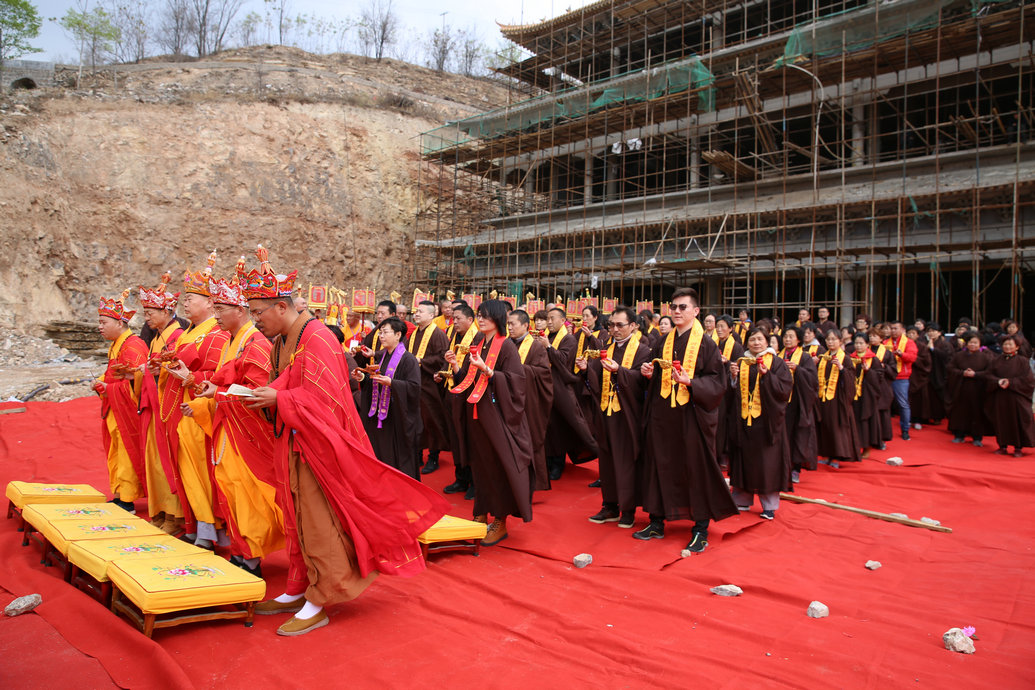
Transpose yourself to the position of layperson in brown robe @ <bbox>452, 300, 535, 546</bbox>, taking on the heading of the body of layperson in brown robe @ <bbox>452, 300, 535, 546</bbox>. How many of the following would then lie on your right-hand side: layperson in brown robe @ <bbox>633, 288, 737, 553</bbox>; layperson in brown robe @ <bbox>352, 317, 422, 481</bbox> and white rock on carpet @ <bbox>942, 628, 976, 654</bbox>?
1

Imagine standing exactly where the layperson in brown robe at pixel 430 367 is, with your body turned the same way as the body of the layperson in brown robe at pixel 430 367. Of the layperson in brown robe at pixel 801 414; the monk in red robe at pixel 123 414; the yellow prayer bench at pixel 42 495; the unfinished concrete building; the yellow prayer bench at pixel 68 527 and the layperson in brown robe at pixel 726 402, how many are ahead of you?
3

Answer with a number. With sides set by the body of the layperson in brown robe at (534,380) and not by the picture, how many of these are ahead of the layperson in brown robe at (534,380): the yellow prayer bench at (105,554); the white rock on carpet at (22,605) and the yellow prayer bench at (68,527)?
3

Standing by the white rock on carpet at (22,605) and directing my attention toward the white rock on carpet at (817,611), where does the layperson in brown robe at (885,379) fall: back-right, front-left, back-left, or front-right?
front-left

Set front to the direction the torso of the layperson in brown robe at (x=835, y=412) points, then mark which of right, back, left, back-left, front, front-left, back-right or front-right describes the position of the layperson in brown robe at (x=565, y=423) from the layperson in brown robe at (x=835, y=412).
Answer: front

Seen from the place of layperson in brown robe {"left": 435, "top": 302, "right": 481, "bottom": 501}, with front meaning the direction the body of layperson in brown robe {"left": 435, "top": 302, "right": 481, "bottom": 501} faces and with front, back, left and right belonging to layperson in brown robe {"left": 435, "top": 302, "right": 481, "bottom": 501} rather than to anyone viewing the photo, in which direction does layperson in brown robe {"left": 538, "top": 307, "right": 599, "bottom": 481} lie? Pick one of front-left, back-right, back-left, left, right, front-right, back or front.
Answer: back

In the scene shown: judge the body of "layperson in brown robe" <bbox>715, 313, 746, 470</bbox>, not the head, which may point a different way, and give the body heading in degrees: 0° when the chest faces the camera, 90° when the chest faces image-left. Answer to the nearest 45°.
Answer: approximately 45°

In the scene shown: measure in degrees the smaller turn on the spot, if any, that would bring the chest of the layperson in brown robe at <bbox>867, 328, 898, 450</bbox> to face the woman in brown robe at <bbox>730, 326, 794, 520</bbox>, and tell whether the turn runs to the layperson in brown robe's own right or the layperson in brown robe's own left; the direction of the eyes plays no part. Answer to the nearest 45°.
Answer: approximately 45° to the layperson in brown robe's own left

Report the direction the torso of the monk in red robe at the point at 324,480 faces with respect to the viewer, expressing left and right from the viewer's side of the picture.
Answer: facing to the left of the viewer

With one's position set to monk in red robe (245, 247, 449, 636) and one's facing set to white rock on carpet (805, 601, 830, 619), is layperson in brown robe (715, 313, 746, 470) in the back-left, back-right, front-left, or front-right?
front-left

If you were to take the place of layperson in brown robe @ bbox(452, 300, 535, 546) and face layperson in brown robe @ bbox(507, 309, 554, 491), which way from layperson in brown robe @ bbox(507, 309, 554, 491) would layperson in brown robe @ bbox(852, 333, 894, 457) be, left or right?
right

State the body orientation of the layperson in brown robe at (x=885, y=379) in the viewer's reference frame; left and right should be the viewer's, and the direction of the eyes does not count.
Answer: facing the viewer and to the left of the viewer

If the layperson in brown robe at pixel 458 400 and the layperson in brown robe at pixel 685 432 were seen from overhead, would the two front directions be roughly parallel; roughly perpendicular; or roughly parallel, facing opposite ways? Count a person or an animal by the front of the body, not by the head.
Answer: roughly parallel

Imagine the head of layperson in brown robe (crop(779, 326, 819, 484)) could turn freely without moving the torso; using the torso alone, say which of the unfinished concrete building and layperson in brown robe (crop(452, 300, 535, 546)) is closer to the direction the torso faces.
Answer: the layperson in brown robe

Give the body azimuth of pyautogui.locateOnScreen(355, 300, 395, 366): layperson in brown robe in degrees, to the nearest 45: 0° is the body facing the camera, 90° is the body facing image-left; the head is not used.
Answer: approximately 45°

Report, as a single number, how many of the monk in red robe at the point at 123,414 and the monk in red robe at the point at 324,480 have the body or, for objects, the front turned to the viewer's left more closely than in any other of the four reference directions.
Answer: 2

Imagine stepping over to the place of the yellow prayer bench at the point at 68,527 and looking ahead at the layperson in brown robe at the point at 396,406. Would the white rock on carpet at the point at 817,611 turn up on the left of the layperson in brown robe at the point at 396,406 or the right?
right
